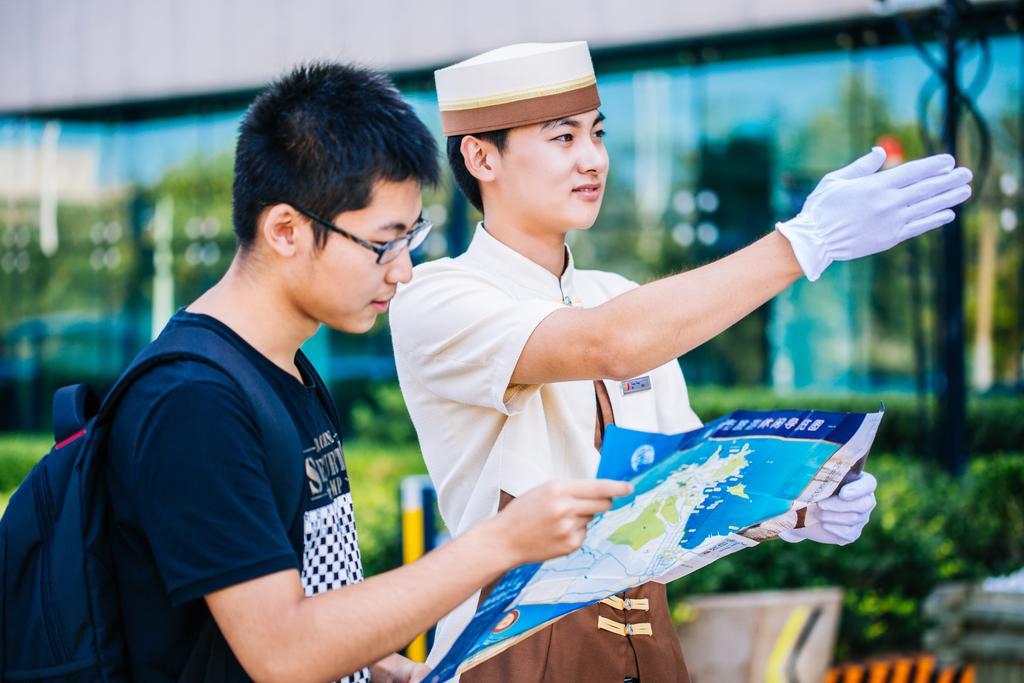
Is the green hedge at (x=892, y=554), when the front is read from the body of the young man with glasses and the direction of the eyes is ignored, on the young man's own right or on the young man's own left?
on the young man's own left

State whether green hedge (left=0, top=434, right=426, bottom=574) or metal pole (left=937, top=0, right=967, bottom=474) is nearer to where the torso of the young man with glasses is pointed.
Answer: the metal pole

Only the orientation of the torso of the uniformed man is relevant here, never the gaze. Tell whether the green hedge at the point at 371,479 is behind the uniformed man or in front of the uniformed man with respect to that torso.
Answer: behind

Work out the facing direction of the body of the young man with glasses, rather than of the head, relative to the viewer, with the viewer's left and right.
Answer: facing to the right of the viewer

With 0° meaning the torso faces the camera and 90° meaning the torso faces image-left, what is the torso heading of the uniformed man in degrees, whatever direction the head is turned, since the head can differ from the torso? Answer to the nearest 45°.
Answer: approximately 315°

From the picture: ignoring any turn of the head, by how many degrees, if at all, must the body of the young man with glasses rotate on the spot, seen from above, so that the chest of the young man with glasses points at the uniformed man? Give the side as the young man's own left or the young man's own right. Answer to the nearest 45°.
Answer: approximately 45° to the young man's own left

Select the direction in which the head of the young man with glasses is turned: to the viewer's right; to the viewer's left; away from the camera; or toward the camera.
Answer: to the viewer's right

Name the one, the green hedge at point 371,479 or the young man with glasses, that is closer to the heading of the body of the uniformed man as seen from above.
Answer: the young man with glasses
